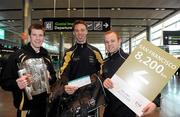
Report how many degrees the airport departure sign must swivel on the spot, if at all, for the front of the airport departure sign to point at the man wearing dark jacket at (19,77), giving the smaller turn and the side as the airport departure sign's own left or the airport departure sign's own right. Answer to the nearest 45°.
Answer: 0° — it already faces them

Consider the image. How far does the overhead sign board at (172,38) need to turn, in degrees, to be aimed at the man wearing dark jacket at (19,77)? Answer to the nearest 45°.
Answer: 0° — it already faces them

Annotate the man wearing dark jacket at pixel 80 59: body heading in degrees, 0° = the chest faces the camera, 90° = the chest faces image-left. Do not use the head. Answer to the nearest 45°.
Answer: approximately 0°

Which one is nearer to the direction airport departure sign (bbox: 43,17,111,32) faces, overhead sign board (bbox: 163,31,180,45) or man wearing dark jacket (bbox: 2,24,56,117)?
the man wearing dark jacket

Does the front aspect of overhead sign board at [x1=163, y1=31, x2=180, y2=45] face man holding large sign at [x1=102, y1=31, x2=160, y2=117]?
yes

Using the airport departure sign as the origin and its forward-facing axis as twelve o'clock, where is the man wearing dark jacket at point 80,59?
The man wearing dark jacket is roughly at 12 o'clock from the airport departure sign.

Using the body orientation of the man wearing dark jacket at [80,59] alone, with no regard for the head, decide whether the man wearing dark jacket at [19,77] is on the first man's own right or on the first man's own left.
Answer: on the first man's own right
